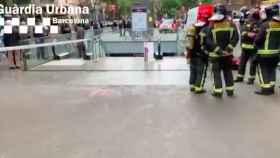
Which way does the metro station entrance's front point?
toward the camera

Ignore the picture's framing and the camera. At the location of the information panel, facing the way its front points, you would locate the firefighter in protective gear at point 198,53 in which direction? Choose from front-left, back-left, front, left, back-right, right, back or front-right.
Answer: front

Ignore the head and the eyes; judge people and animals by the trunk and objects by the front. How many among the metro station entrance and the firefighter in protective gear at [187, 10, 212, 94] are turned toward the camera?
1

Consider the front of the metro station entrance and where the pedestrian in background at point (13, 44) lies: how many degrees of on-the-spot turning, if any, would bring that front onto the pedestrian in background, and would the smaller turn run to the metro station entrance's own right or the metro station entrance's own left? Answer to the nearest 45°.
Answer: approximately 45° to the metro station entrance's own right

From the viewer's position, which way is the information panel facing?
facing the viewer

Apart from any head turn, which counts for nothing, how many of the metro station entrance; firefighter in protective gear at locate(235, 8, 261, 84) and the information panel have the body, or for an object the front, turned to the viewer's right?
0

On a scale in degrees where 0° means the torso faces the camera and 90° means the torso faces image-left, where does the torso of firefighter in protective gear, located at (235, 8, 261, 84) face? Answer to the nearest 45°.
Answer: approximately 45°

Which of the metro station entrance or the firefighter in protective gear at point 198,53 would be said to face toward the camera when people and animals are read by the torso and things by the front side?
the metro station entrance

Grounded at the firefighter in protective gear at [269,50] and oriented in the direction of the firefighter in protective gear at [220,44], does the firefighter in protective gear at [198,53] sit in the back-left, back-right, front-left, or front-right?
front-right

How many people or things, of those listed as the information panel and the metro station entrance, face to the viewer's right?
0

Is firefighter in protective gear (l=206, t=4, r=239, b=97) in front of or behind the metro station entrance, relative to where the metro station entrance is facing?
in front
